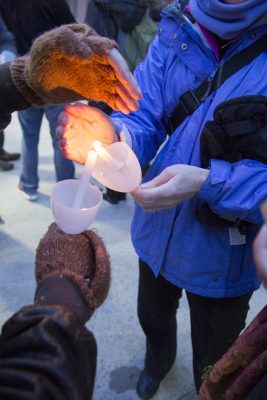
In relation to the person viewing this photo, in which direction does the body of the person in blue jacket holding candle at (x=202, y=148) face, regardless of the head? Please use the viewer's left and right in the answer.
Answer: facing the viewer and to the left of the viewer
